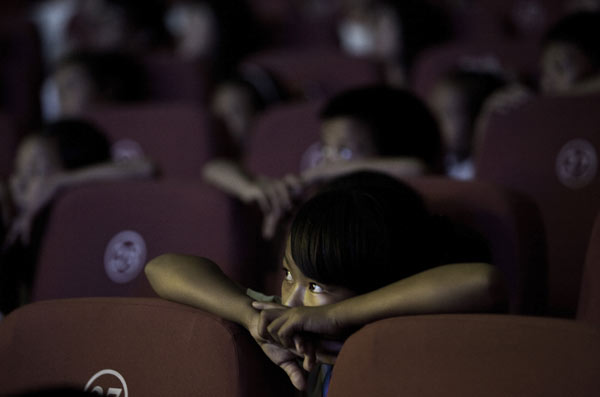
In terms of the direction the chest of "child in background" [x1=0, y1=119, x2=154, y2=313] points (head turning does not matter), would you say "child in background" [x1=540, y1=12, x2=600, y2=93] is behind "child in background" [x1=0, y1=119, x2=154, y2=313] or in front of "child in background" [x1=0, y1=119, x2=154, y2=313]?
behind

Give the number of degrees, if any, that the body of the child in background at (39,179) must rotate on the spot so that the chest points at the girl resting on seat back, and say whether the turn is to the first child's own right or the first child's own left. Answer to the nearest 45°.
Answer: approximately 90° to the first child's own left

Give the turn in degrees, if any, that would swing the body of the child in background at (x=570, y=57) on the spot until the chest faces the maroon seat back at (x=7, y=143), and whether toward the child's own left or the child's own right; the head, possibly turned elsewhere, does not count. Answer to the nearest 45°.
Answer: approximately 45° to the child's own right

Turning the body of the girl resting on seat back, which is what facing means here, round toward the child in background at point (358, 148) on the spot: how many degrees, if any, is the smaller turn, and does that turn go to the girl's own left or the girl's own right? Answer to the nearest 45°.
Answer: approximately 135° to the girl's own right

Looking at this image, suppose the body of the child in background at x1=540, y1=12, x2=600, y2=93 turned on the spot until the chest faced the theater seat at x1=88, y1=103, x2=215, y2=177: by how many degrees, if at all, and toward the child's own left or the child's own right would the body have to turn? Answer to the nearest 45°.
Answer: approximately 45° to the child's own right

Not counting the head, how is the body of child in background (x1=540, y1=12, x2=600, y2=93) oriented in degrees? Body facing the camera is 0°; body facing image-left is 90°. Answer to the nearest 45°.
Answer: approximately 45°

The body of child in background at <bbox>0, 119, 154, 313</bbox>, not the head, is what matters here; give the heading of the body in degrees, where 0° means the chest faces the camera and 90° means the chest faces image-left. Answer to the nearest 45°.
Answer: approximately 45°

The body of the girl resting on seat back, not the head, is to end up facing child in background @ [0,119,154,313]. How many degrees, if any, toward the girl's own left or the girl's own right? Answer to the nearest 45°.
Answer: approximately 90° to the girl's own right
